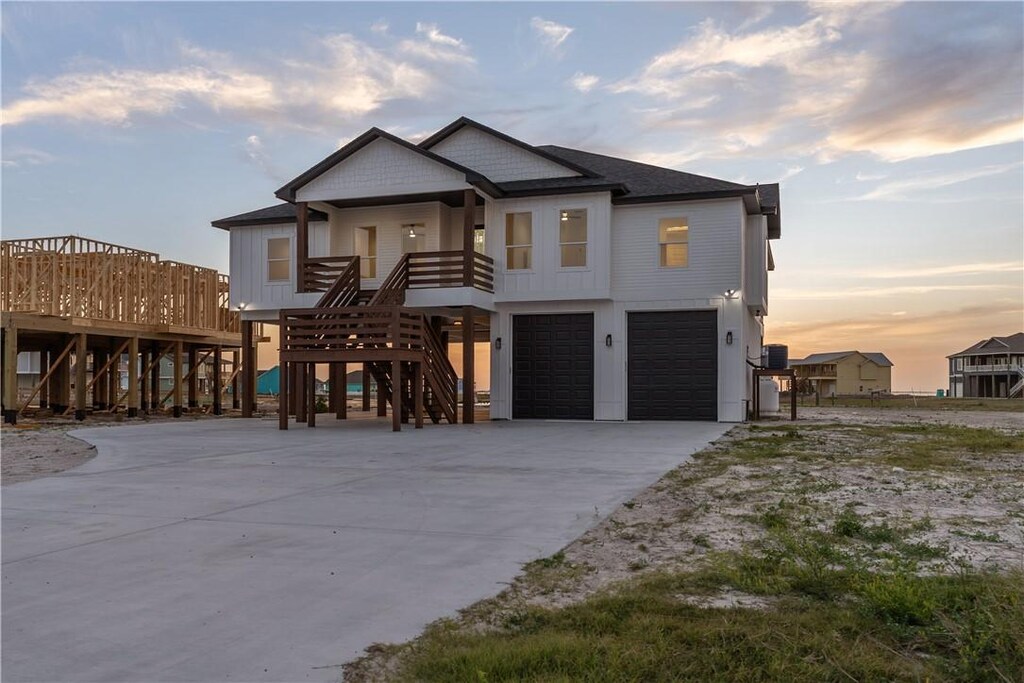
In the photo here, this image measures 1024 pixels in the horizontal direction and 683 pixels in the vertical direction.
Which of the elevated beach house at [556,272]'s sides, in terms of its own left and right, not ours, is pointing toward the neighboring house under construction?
right

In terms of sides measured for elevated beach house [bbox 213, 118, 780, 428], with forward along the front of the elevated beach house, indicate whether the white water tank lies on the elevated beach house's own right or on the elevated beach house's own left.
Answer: on the elevated beach house's own left

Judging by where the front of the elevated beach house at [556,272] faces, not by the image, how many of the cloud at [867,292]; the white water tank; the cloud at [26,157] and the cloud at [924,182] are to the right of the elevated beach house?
1

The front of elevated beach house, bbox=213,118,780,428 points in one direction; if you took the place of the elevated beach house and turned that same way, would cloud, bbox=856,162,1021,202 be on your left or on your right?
on your left

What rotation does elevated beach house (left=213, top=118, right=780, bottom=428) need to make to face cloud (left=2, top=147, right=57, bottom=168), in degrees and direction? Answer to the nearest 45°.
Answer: approximately 90° to its right

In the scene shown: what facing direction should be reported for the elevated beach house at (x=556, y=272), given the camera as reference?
facing the viewer
